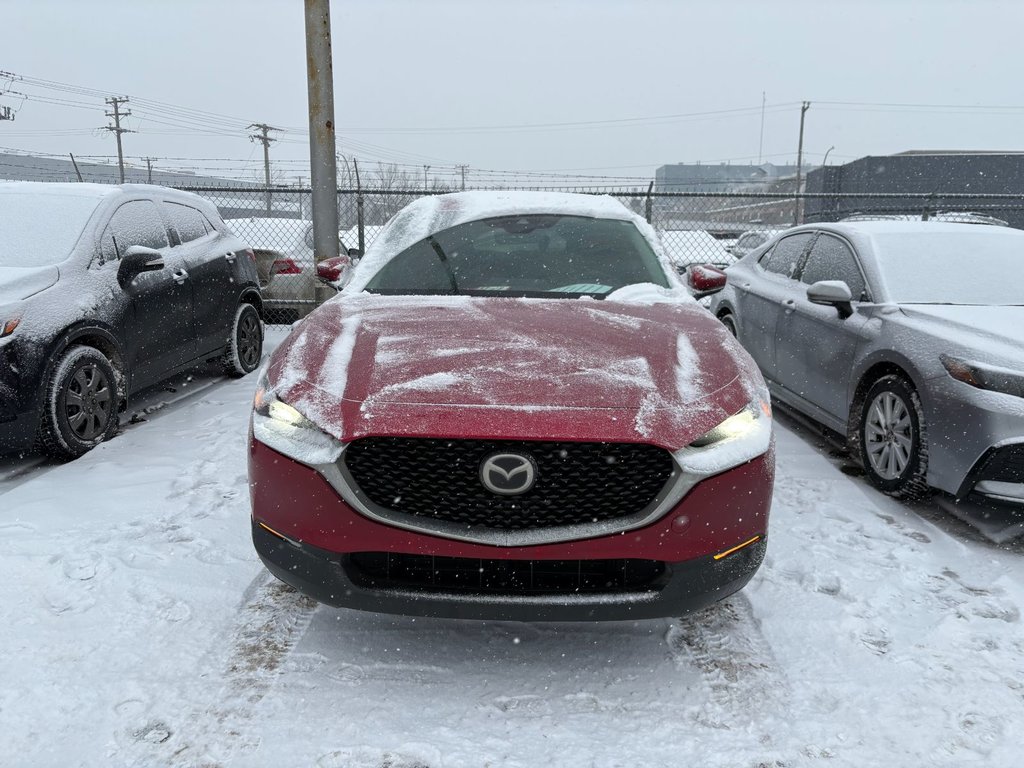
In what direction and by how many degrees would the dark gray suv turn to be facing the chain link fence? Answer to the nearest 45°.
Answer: approximately 180°

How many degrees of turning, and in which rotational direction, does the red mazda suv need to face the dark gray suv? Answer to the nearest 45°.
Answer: approximately 135° to its right

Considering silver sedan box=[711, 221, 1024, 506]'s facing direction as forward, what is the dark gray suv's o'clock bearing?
The dark gray suv is roughly at 4 o'clock from the silver sedan.

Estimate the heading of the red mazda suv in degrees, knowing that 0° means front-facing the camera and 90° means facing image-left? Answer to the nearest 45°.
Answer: approximately 0°

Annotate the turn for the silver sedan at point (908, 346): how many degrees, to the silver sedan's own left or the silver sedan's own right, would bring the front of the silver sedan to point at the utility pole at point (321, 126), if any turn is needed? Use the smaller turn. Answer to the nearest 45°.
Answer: approximately 135° to the silver sedan's own right

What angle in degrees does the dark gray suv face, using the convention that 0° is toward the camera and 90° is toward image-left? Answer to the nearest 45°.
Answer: approximately 45°

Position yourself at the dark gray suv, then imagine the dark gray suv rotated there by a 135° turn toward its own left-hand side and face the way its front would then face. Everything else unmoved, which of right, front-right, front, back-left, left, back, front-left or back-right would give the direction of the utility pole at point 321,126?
front-left

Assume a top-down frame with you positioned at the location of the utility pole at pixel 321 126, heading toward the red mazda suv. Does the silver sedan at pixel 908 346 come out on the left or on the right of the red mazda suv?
left
